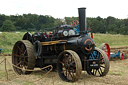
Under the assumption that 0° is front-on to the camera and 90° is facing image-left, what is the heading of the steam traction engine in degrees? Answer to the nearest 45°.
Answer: approximately 315°
